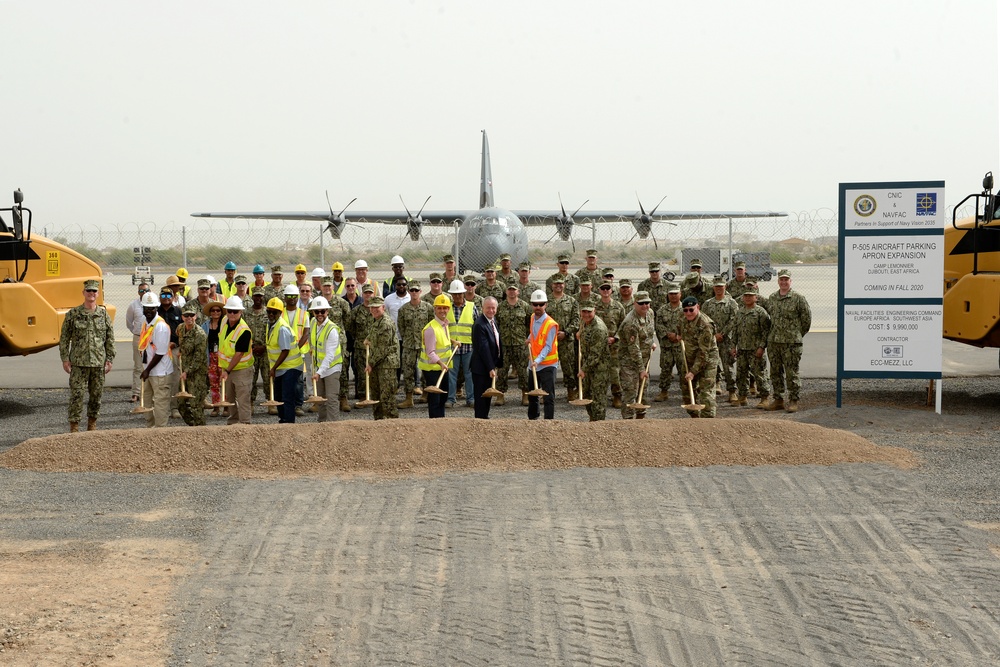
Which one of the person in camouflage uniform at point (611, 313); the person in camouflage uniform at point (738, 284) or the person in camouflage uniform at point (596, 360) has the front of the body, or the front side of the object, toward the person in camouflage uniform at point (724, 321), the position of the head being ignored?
the person in camouflage uniform at point (738, 284)

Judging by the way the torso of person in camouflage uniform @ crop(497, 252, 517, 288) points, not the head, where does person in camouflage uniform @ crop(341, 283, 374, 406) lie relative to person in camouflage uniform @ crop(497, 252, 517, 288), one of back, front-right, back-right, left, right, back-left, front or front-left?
front-right

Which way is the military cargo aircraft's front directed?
toward the camera

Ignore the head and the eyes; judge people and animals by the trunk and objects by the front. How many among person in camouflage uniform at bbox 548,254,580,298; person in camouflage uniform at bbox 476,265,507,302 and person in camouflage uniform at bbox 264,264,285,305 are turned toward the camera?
3

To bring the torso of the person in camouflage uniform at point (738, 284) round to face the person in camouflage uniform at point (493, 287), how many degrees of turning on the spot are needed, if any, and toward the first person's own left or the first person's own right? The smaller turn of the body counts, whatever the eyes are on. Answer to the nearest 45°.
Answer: approximately 90° to the first person's own right

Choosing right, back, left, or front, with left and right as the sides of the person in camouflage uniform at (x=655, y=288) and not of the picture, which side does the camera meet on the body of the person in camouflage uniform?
front

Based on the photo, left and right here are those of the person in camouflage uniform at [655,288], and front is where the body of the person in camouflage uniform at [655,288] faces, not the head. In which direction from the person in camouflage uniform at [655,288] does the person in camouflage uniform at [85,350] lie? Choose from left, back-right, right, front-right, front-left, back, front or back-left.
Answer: front-right

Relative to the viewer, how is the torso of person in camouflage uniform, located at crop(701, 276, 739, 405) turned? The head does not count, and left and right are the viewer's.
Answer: facing the viewer

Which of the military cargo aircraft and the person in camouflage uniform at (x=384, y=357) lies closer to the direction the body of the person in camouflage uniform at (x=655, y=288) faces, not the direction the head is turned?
the person in camouflage uniform

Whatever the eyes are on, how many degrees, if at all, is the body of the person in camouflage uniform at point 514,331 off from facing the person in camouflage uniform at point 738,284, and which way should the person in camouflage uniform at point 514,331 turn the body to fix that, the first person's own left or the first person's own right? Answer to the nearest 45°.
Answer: approximately 135° to the first person's own left

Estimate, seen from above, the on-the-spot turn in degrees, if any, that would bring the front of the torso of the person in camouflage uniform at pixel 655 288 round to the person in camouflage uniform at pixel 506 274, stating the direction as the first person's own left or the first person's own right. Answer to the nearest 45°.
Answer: approximately 90° to the first person's own right

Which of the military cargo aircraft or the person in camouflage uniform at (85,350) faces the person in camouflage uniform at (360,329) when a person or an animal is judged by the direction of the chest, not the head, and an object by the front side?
the military cargo aircraft

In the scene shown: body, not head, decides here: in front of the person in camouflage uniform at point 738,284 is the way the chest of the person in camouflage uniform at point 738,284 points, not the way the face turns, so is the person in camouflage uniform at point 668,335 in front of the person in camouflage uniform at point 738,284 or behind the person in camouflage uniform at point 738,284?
in front
